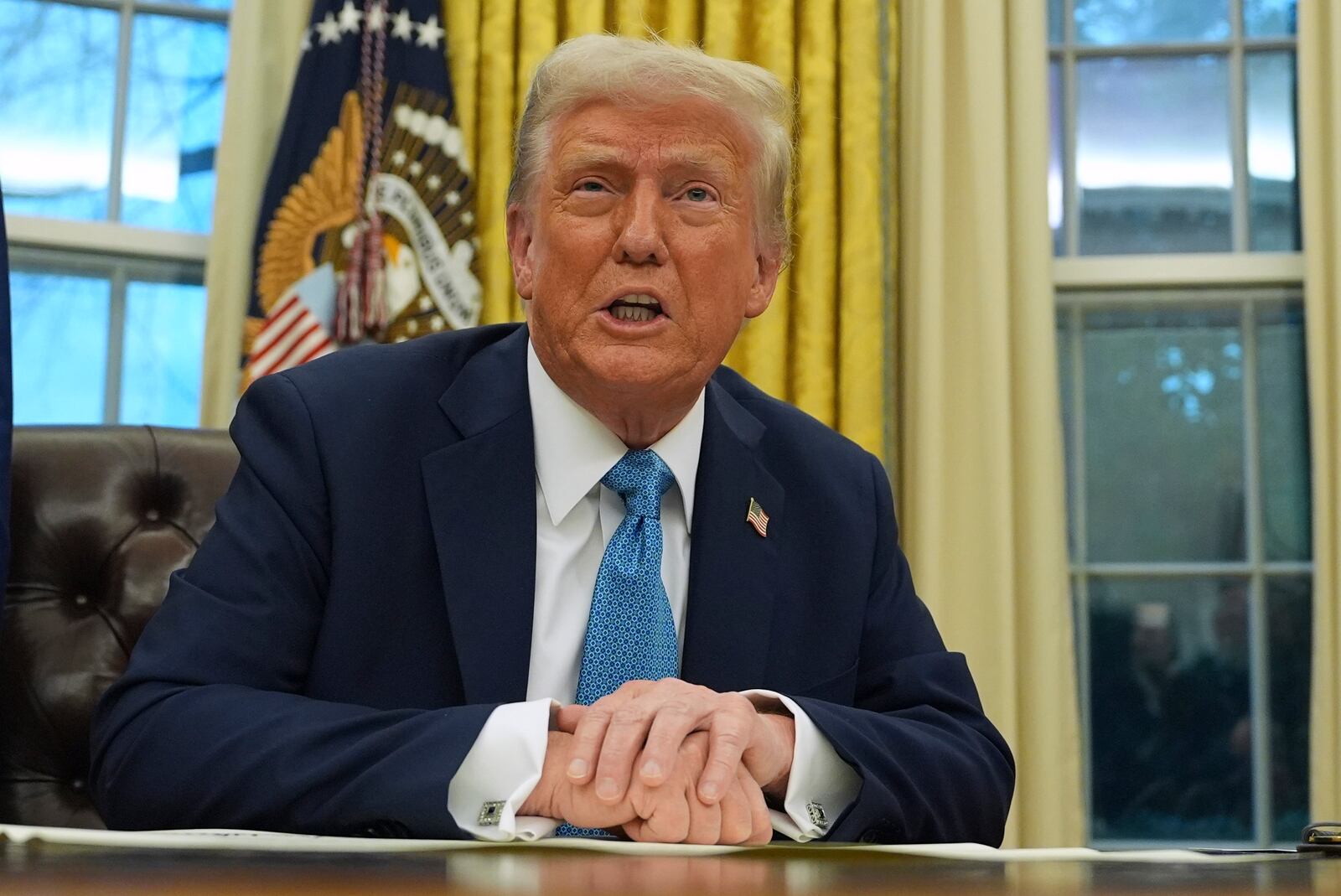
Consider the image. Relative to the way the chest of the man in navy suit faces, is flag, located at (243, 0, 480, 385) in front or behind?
behind

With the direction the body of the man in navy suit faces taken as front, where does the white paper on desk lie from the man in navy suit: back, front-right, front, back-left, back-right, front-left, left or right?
front

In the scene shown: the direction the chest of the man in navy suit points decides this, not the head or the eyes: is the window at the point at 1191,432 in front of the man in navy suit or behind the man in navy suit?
behind

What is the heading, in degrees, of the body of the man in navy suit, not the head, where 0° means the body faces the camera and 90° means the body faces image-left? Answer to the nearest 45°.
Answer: approximately 0°

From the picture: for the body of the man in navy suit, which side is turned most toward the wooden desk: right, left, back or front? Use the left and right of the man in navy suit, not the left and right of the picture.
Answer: front

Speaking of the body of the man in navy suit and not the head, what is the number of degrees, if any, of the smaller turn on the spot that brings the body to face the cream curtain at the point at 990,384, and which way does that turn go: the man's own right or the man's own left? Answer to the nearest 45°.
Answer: approximately 135° to the man's own left

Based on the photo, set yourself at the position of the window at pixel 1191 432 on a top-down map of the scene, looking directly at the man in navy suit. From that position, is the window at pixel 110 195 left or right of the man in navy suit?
right

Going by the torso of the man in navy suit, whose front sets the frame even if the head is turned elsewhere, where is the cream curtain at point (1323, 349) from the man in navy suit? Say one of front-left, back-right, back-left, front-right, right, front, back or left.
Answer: back-left

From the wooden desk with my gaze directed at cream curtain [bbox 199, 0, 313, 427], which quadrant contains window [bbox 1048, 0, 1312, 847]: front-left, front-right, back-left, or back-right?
front-right

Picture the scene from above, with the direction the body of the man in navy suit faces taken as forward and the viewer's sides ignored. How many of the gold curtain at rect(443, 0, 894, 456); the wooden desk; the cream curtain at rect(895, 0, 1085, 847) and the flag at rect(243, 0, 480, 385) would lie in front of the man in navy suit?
1

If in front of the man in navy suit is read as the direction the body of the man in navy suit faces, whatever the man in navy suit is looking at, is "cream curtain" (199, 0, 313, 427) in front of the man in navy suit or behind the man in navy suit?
behind
